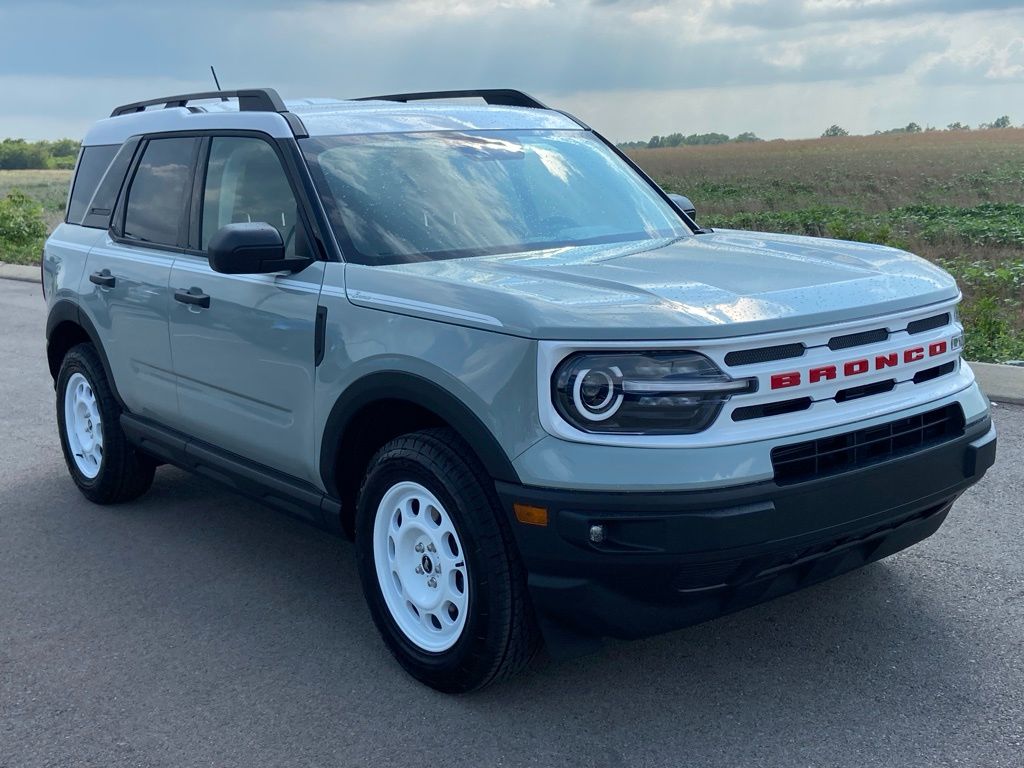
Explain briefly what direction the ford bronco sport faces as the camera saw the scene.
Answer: facing the viewer and to the right of the viewer

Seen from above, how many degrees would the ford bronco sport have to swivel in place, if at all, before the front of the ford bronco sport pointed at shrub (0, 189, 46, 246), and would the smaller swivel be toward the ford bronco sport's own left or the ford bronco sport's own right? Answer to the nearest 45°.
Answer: approximately 180°
